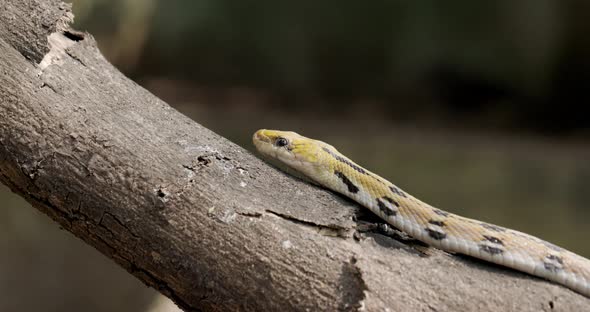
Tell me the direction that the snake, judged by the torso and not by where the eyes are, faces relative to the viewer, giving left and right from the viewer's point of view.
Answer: facing to the left of the viewer
